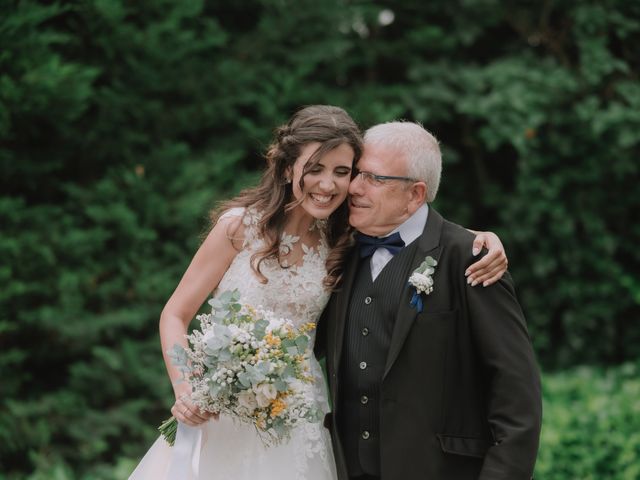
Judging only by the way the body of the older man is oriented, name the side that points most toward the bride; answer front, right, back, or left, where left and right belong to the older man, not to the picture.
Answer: right

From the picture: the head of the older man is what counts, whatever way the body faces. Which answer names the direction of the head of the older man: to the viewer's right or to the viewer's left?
to the viewer's left

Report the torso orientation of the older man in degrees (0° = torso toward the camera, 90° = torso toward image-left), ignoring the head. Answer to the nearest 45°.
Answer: approximately 45°

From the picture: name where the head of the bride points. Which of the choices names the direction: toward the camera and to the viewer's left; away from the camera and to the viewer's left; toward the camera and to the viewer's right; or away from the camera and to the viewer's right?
toward the camera and to the viewer's right
